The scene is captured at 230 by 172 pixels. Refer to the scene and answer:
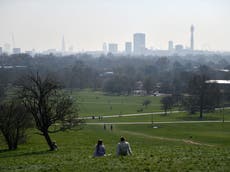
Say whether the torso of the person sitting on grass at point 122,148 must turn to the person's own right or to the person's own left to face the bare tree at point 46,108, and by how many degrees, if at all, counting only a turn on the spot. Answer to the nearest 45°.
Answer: approximately 45° to the person's own left

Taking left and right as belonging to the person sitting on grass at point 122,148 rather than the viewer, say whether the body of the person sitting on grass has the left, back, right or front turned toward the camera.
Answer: back
